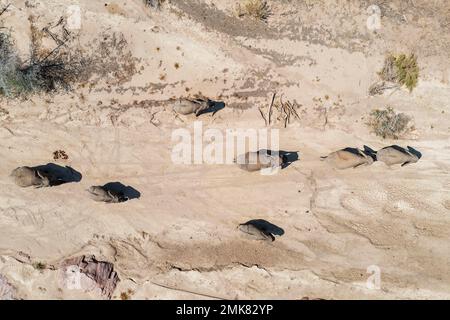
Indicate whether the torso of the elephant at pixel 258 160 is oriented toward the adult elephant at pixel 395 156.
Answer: yes

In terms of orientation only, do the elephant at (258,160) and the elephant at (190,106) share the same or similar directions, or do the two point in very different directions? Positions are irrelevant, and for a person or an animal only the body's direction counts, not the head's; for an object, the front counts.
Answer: same or similar directions

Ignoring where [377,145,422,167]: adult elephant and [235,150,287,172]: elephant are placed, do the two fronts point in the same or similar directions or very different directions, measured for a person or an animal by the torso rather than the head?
same or similar directions

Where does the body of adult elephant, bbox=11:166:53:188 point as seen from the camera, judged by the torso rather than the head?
to the viewer's right

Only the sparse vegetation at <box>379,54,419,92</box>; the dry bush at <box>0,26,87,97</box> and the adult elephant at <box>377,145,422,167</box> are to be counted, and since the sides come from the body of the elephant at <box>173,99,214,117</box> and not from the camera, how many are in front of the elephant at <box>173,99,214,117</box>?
2

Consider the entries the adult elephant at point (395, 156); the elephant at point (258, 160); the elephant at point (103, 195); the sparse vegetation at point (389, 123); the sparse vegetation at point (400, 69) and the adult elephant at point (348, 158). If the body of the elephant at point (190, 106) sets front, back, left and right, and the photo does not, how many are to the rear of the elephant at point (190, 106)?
1

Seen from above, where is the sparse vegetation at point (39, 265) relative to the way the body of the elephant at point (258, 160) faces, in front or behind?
behind

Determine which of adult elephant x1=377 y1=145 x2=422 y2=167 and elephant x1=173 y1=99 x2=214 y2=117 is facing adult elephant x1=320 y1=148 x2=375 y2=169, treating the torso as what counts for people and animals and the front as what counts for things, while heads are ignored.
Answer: elephant x1=173 y1=99 x2=214 y2=117

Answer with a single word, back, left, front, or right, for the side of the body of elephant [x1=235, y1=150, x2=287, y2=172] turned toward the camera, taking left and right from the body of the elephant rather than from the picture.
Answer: right

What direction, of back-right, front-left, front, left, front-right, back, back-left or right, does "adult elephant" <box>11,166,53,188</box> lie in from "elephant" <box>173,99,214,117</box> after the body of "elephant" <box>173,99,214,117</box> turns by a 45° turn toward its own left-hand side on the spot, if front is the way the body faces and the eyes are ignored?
back-left

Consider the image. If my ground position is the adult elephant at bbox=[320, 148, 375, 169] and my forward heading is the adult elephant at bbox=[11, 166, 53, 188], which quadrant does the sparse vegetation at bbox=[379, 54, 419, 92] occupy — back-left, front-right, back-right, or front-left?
back-right
